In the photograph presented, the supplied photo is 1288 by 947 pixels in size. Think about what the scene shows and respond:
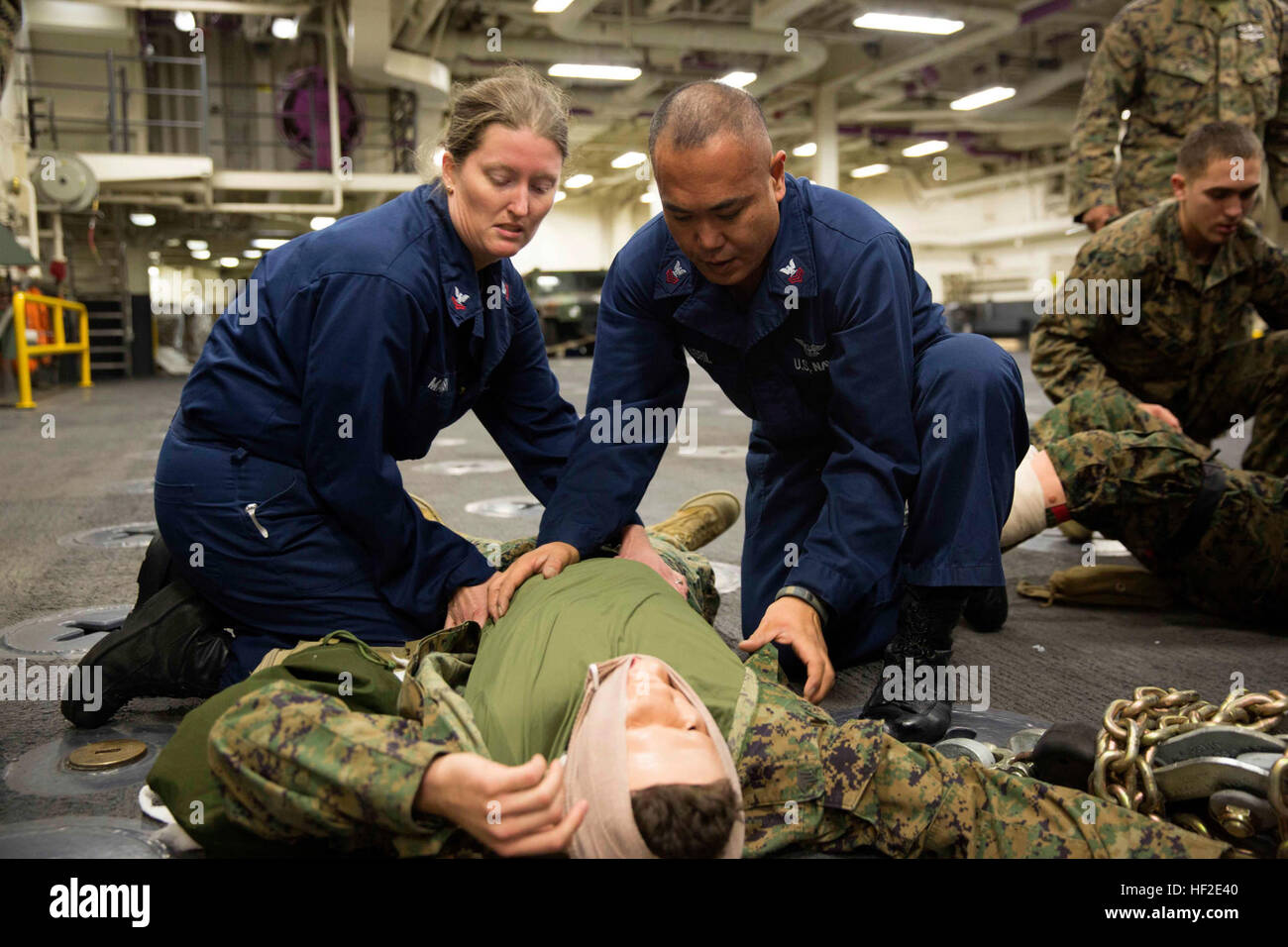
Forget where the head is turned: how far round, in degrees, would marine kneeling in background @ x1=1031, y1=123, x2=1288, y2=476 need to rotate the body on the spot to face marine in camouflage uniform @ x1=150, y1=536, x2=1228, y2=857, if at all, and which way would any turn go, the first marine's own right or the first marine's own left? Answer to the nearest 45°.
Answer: approximately 45° to the first marine's own right

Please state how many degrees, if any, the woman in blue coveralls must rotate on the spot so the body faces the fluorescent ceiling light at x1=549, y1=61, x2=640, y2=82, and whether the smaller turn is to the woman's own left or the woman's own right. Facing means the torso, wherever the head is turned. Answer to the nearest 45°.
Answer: approximately 135° to the woman's own left

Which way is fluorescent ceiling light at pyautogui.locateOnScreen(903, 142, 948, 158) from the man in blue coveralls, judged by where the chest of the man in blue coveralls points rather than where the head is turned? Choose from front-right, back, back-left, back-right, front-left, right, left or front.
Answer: back-right

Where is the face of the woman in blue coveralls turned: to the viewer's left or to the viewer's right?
to the viewer's right

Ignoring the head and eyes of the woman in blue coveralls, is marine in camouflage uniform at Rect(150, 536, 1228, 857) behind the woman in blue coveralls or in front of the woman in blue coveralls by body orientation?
in front

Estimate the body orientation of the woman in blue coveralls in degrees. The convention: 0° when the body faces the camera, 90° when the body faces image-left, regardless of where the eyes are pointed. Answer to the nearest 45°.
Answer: approximately 315°

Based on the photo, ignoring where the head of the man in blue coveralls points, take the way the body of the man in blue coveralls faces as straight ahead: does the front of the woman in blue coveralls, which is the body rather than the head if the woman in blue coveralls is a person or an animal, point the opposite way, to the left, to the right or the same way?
to the left
